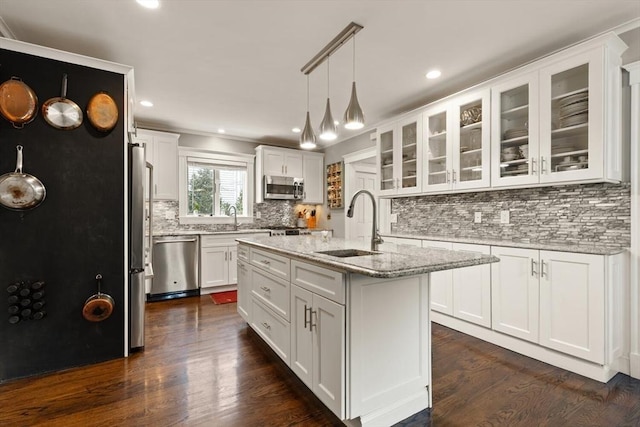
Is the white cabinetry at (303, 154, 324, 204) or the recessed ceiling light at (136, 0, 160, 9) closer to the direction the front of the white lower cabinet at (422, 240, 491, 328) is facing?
the recessed ceiling light

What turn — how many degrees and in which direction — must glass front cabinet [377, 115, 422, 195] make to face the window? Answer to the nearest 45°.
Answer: approximately 45° to its right

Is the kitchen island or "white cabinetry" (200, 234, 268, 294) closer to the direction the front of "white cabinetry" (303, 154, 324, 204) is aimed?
the kitchen island

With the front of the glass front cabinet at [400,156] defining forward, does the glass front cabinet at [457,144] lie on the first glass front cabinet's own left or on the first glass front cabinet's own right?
on the first glass front cabinet's own left

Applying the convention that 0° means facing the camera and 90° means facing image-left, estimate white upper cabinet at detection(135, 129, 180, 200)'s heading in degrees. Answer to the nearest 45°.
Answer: approximately 0°

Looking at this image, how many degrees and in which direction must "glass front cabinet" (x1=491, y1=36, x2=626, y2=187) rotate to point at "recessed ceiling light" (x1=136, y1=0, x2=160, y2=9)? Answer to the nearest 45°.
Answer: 0° — it already faces it

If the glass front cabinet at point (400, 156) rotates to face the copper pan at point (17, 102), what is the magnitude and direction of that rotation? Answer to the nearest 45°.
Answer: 0° — it already faces it
